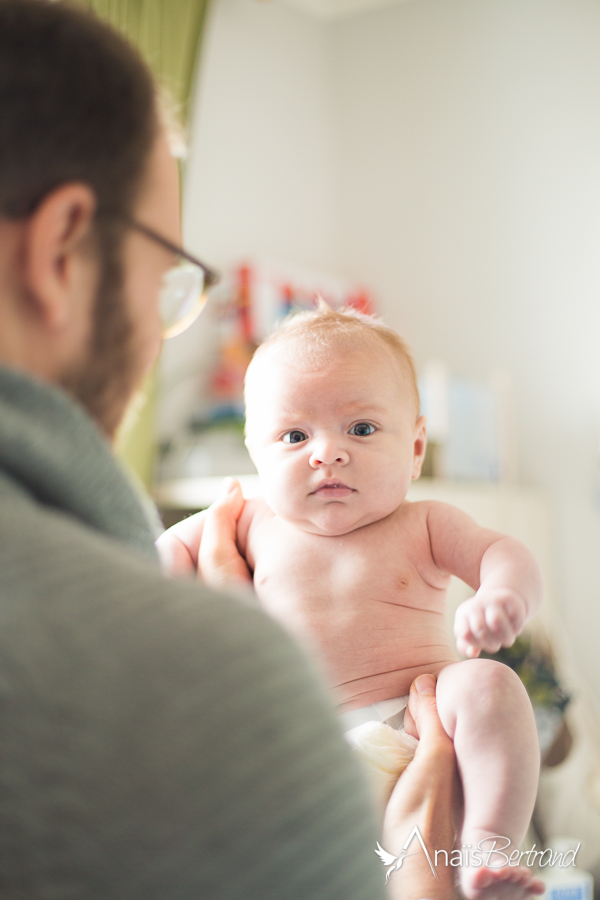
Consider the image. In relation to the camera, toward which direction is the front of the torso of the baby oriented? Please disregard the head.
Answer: toward the camera

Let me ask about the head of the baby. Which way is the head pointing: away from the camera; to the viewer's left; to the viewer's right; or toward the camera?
toward the camera

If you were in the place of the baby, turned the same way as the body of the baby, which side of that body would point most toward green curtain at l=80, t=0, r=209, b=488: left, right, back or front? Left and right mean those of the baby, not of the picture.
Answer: back
